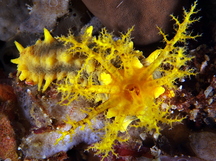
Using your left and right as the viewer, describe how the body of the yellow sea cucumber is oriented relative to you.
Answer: facing the viewer and to the right of the viewer
